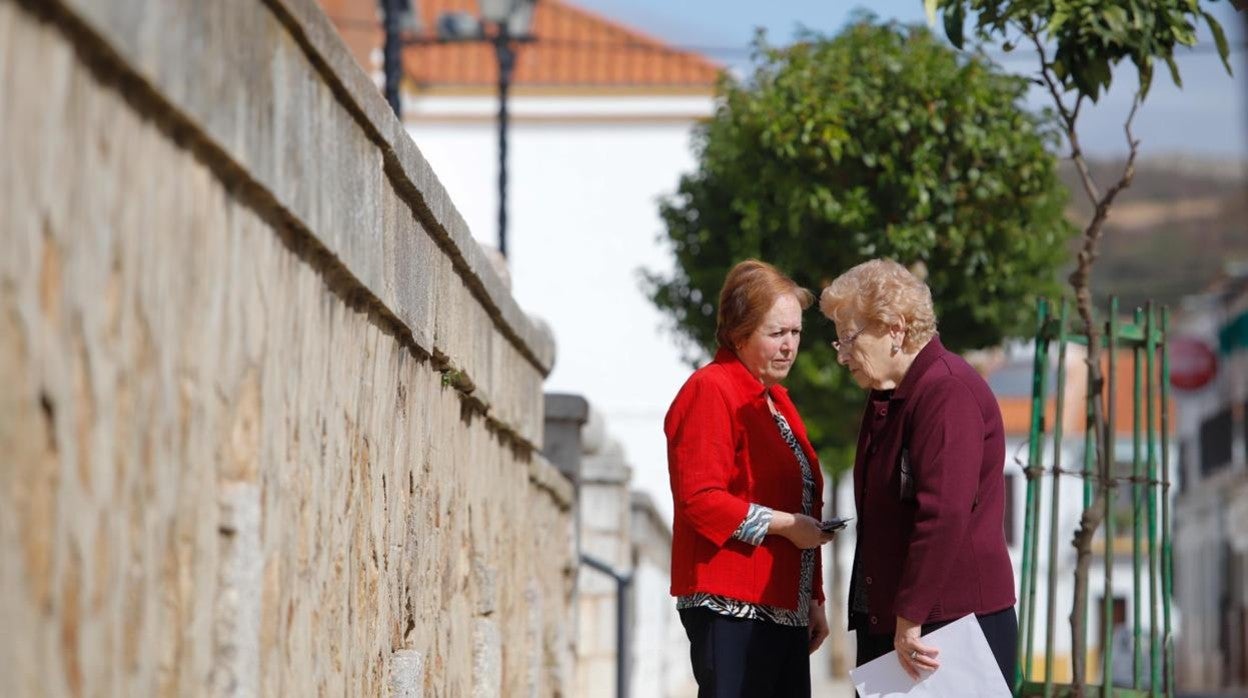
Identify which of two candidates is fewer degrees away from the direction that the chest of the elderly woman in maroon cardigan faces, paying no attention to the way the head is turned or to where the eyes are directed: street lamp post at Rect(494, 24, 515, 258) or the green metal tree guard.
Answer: the street lamp post

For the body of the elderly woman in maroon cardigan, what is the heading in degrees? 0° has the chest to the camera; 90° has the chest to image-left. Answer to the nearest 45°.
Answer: approximately 90°

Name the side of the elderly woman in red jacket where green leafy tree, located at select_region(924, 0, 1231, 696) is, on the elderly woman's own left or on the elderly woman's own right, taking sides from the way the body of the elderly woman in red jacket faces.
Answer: on the elderly woman's own left

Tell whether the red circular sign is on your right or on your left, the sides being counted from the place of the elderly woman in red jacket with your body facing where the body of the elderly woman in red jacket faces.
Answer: on your left

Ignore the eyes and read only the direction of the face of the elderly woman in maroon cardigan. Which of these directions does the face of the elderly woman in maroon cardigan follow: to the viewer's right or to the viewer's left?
to the viewer's left

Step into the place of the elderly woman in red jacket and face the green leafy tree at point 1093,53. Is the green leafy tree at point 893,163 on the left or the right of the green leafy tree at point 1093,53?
left
